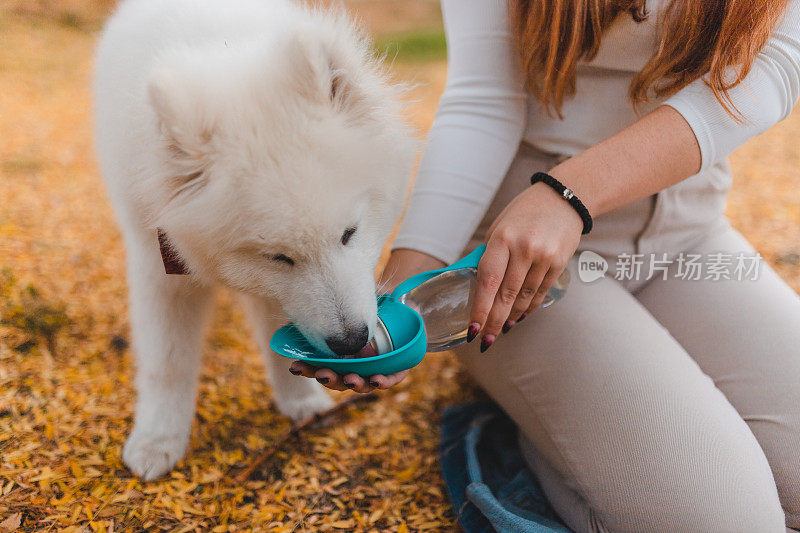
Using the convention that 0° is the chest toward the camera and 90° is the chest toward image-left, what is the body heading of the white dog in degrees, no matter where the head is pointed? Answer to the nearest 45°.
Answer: approximately 315°

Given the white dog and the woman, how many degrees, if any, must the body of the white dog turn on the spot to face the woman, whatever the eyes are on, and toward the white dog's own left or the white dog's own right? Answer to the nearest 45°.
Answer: approximately 45° to the white dog's own left
